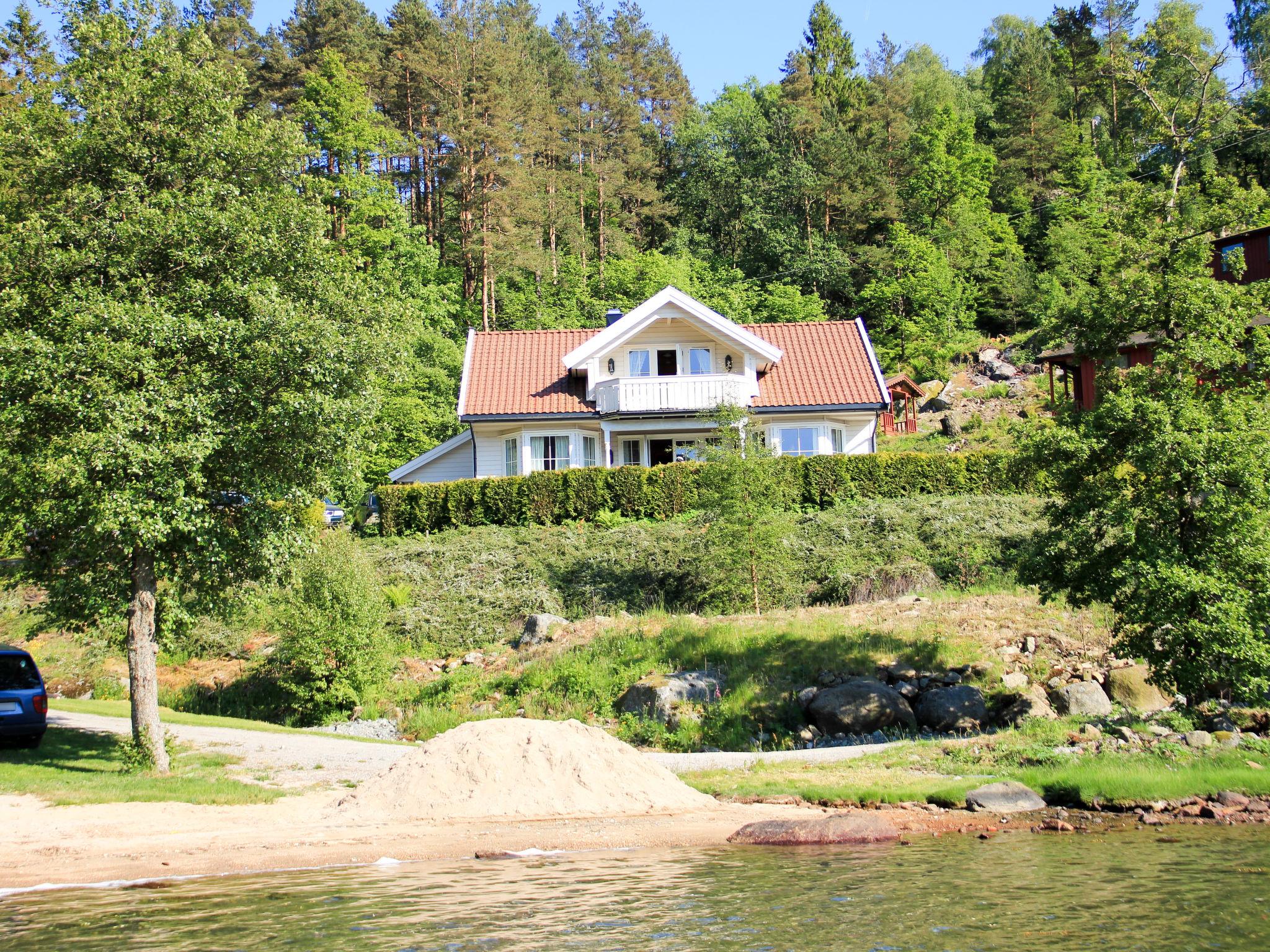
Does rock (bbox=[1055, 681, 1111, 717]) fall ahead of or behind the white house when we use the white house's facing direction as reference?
ahead

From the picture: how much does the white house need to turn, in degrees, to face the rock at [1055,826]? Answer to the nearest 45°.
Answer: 0° — it already faces it

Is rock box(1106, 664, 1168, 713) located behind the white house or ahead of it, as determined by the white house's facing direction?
ahead

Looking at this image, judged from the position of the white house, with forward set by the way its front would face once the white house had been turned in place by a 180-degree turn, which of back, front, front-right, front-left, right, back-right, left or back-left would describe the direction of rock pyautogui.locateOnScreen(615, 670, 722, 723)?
back

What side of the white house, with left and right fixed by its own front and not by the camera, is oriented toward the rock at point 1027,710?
front

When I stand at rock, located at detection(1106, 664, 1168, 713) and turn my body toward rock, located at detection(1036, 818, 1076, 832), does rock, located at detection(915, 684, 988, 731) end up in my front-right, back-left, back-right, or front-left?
front-right

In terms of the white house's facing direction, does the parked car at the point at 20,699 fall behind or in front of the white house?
in front

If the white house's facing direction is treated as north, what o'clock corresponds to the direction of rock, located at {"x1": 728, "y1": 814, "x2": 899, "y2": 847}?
The rock is roughly at 12 o'clock from the white house.

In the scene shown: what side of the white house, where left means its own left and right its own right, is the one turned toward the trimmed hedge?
front

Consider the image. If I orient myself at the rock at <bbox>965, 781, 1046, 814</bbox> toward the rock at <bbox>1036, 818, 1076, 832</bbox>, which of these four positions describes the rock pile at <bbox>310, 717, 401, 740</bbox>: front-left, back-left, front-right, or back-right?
back-right

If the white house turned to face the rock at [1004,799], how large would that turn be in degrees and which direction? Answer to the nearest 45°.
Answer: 0° — it already faces it

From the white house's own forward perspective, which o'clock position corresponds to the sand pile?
The sand pile is roughly at 12 o'clock from the white house.

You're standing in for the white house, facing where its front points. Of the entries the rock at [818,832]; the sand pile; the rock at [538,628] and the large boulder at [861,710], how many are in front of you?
4

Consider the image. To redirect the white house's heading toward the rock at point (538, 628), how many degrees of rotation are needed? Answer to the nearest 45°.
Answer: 0° — it already faces it

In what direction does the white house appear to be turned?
toward the camera

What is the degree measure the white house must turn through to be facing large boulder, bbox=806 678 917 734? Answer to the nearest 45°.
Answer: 0° — it already faces it
